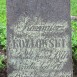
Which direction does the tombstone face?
toward the camera
